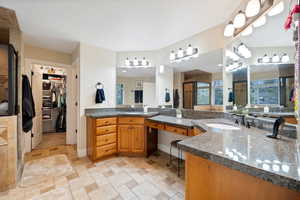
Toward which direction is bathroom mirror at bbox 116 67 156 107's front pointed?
toward the camera

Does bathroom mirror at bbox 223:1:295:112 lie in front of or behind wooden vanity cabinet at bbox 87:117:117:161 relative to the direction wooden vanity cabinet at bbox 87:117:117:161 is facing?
in front

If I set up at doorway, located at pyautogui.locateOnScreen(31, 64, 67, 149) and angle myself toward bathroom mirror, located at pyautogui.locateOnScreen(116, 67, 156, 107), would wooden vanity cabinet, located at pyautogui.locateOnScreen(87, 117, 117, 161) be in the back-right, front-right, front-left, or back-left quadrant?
front-right

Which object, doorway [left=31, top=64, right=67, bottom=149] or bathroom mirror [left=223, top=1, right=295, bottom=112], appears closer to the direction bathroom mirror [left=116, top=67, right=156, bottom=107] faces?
the bathroom mirror

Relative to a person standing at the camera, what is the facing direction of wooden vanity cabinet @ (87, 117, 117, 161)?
facing the viewer and to the right of the viewer

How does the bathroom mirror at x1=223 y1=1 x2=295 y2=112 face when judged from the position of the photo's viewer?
facing the viewer and to the left of the viewer

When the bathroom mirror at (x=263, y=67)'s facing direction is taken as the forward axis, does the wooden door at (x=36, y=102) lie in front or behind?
in front

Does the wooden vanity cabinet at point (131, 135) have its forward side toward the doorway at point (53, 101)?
no

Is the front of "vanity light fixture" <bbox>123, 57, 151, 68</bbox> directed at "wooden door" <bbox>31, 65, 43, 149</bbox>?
no

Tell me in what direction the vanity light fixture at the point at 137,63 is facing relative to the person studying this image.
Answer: facing the viewer

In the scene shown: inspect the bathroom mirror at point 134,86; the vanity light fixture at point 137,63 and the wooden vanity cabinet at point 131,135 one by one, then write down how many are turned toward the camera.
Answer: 3

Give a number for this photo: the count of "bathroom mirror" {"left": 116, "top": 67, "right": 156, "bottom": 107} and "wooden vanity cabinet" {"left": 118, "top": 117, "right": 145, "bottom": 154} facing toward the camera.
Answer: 2

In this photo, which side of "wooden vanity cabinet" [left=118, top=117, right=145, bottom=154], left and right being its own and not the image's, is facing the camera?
front

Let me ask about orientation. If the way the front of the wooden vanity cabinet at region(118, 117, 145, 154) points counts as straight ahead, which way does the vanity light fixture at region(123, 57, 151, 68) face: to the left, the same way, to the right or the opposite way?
the same way
